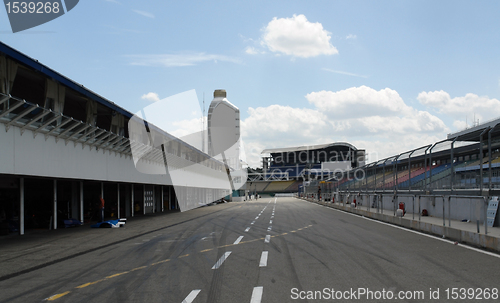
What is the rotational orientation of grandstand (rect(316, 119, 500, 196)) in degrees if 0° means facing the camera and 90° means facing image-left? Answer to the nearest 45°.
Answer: approximately 45°
